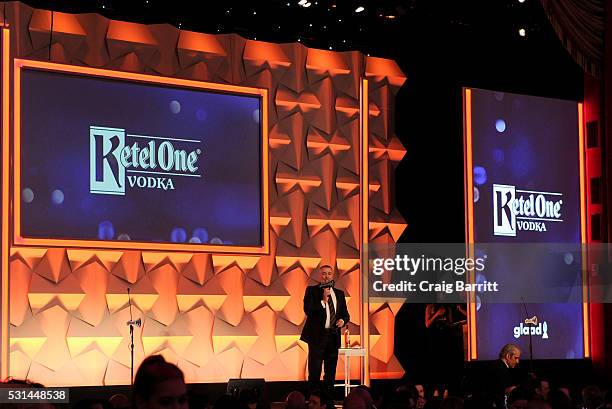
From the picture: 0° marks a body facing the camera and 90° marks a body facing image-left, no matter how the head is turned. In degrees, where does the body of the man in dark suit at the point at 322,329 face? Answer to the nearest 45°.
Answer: approximately 0°

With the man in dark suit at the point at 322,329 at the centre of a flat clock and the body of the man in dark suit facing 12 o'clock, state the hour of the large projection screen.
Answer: The large projection screen is roughly at 3 o'clock from the man in dark suit.

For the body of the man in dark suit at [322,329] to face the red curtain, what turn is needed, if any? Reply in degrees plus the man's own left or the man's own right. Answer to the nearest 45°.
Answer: approximately 135° to the man's own left

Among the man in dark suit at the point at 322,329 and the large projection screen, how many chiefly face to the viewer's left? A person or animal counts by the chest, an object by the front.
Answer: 0

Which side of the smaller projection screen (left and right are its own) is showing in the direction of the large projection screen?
right

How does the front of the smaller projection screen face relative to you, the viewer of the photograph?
facing the viewer and to the right of the viewer

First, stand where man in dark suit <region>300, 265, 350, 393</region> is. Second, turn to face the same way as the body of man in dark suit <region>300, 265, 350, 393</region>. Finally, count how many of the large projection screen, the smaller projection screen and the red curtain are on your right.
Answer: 1
